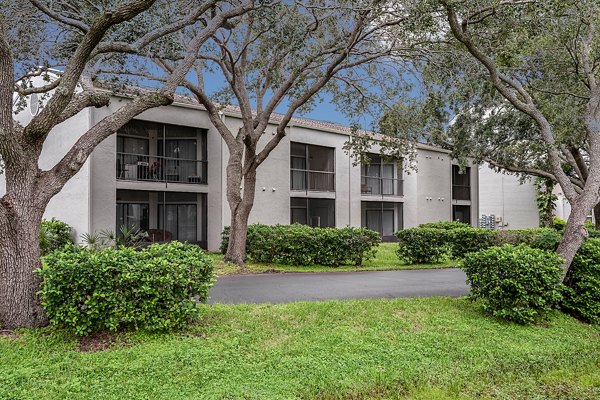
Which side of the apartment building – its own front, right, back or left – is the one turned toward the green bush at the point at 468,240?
front

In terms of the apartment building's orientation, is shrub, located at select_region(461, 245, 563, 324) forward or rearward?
forward

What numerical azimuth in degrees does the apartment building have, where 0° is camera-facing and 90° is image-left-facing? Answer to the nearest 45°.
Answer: approximately 315°

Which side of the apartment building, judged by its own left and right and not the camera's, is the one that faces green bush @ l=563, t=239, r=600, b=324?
front

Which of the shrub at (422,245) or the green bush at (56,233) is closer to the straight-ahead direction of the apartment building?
the shrub

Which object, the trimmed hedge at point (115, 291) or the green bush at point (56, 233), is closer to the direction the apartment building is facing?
the trimmed hedge

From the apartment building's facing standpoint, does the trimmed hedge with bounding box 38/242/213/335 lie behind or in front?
in front

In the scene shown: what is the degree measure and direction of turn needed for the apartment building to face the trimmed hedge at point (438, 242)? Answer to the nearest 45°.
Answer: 0° — it already faces it
